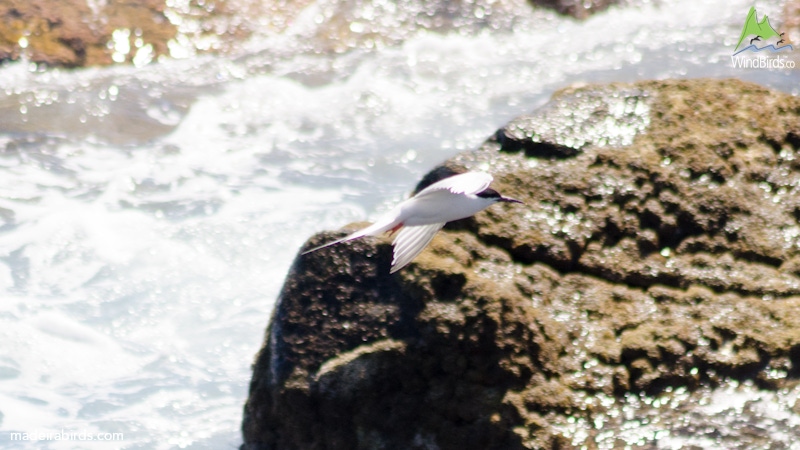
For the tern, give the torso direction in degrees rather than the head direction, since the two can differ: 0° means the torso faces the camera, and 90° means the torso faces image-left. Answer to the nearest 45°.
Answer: approximately 270°
